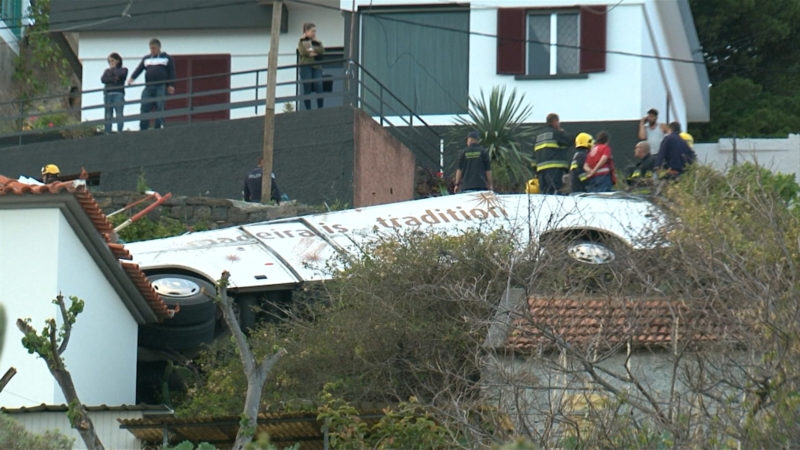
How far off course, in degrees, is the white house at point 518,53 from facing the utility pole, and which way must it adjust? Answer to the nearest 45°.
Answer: approximately 45° to its right

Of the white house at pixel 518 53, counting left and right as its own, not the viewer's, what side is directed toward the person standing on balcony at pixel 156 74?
right

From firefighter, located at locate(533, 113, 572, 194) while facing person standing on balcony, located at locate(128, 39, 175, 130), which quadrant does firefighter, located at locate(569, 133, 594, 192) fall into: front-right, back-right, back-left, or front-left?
back-right

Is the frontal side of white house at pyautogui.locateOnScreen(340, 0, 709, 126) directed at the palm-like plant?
yes

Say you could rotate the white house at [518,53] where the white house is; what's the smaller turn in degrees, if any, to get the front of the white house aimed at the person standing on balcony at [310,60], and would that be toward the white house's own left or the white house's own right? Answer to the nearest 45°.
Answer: approximately 45° to the white house's own right

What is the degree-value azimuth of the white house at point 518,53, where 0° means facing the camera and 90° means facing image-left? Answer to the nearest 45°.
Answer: approximately 0°

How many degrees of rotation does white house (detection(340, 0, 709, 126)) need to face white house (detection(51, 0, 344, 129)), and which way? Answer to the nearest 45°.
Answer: approximately 90° to its right

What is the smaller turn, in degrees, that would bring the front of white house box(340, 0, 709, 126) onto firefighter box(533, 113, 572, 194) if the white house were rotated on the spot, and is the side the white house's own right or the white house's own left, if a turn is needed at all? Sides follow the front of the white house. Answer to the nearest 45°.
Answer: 0° — it already faces them

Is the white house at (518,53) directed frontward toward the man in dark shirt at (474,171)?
yes

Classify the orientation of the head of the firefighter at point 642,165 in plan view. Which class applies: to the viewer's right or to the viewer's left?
to the viewer's left

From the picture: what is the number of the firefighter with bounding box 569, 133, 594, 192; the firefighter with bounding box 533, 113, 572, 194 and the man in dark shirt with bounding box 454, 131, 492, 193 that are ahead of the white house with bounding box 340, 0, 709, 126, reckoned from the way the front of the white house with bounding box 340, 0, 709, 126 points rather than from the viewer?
3
